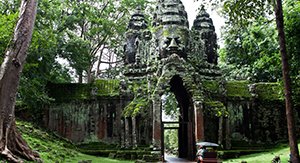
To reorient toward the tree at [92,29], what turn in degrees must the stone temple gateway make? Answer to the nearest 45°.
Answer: approximately 135° to its right

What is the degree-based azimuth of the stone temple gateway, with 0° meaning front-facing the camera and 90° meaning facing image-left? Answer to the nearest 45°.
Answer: approximately 0°
